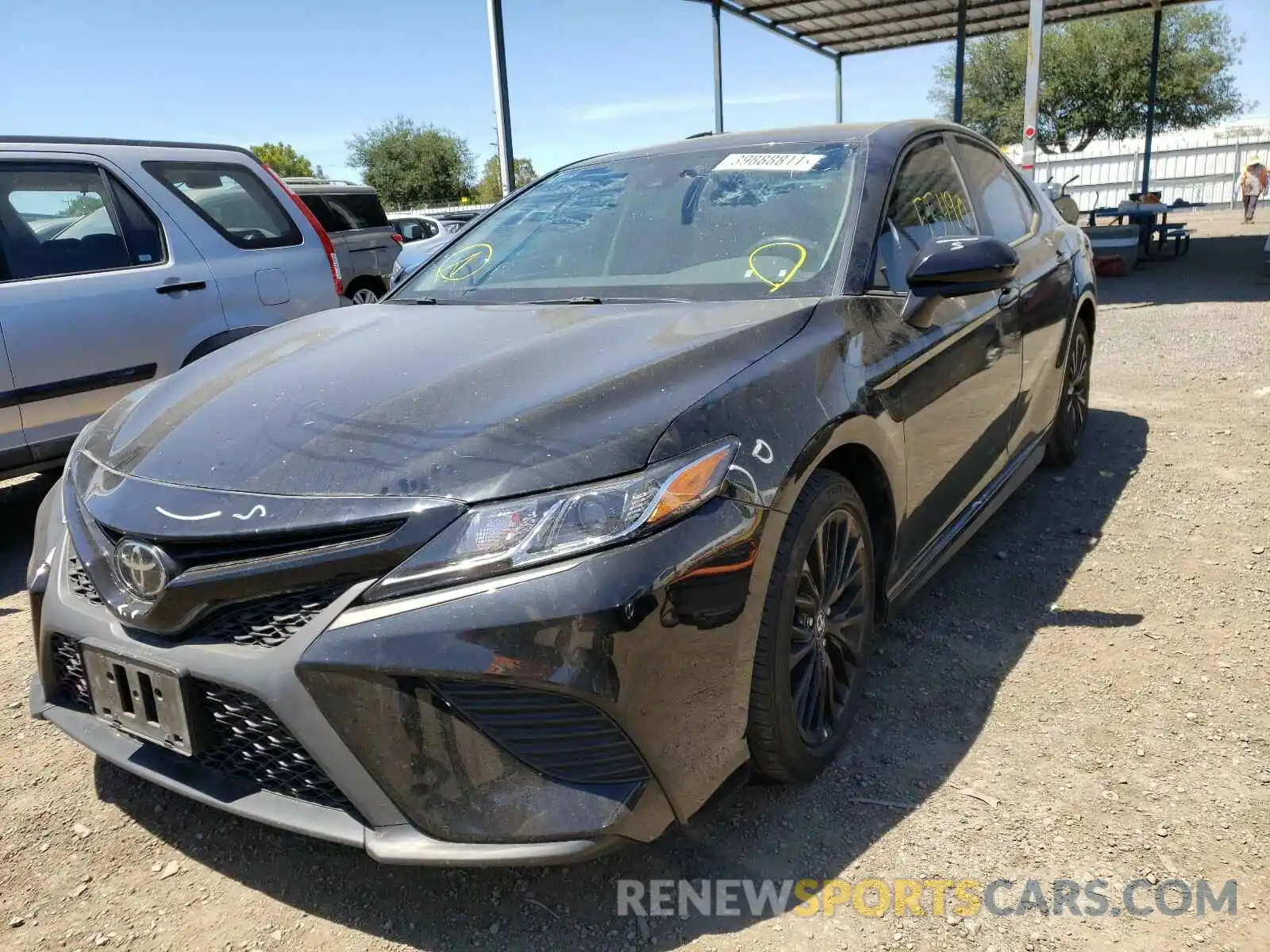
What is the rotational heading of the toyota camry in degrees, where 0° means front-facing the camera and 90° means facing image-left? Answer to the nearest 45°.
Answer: approximately 45°

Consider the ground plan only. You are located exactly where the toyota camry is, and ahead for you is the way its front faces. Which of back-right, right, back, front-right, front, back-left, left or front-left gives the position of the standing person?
back

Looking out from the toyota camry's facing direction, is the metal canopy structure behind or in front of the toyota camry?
behind

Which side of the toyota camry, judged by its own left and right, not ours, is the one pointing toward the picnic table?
back

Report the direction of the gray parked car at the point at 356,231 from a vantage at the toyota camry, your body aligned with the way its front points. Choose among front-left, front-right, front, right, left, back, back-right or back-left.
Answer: back-right

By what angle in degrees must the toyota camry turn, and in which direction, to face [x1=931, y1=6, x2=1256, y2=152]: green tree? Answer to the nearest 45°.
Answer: approximately 180°

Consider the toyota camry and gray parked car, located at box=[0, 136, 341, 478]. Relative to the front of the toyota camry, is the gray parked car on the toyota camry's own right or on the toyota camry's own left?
on the toyota camry's own right
